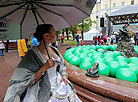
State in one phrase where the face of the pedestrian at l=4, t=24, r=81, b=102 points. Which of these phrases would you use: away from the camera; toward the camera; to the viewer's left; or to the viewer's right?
to the viewer's right

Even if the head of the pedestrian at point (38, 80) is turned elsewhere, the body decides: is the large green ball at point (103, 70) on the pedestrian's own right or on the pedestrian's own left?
on the pedestrian's own left

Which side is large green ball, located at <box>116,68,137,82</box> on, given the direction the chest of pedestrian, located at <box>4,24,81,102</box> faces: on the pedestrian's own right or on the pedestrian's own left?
on the pedestrian's own left

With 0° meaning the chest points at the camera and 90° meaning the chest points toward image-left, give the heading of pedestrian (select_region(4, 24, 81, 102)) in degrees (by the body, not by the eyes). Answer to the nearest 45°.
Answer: approximately 315°
